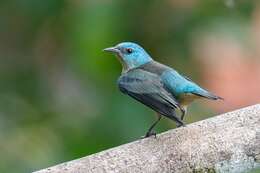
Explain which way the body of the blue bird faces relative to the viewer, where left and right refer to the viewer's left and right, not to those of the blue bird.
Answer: facing to the left of the viewer
